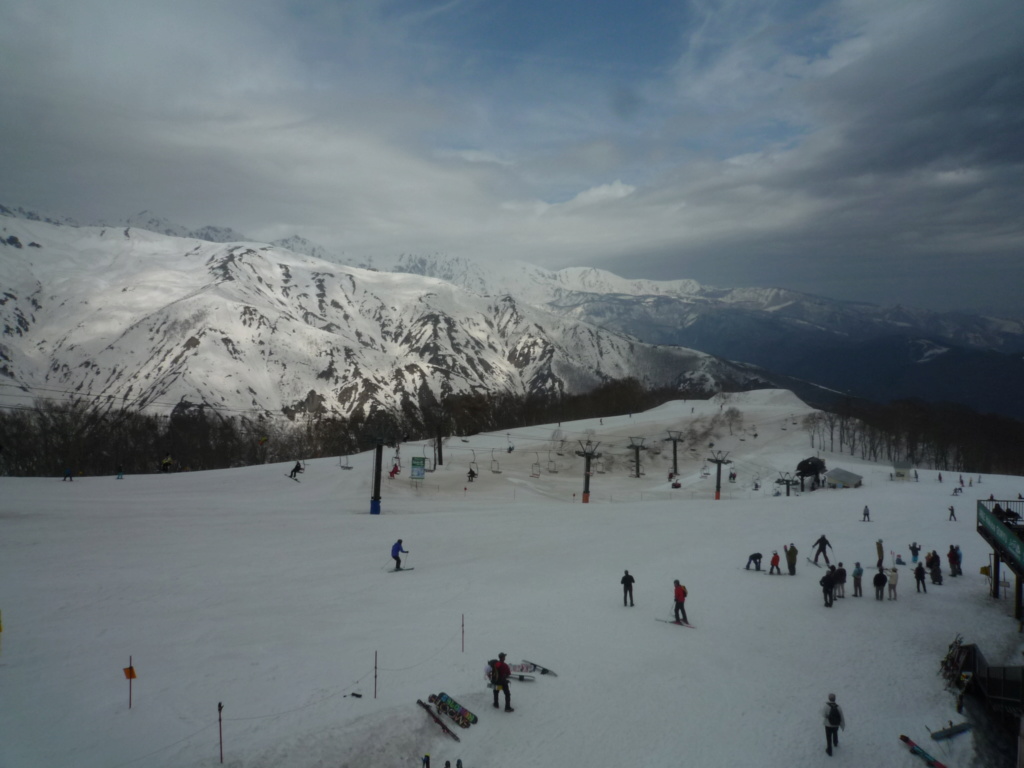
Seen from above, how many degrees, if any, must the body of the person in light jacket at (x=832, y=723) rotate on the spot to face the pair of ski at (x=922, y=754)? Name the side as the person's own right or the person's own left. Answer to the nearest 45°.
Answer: approximately 45° to the person's own right

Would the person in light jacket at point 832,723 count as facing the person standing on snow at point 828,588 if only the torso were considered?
yes

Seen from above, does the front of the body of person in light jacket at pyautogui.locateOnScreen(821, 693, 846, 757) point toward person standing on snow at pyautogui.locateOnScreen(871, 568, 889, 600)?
yes

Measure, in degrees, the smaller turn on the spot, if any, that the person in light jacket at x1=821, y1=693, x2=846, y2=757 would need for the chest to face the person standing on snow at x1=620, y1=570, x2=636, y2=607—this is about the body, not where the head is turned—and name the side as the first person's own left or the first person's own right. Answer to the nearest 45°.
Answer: approximately 45° to the first person's own left

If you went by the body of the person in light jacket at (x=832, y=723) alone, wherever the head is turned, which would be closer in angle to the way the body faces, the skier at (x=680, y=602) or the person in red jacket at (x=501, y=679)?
the skier

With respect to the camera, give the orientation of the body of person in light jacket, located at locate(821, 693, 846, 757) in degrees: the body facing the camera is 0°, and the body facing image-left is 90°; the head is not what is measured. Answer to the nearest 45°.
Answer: approximately 180°

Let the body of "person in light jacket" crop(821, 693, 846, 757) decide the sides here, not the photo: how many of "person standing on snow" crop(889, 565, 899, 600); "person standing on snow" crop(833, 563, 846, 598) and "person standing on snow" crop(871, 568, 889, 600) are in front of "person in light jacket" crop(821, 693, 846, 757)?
3
